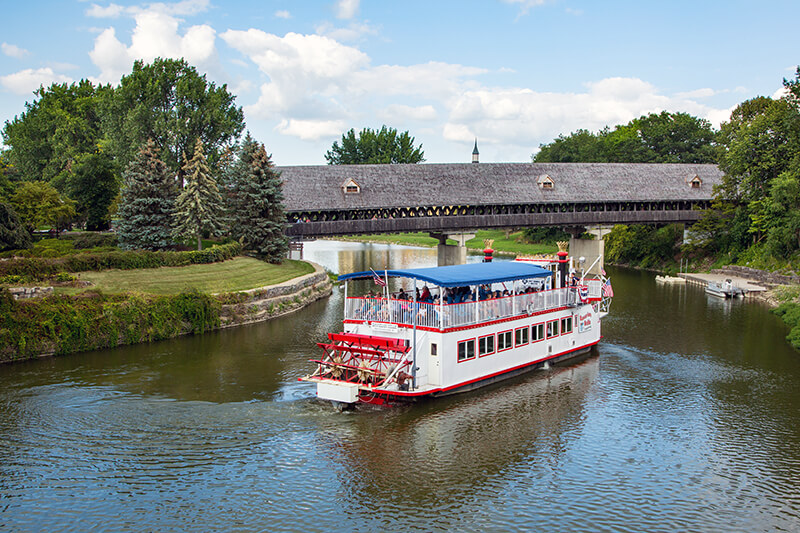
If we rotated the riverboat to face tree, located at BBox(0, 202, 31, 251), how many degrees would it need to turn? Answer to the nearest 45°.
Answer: approximately 90° to its left

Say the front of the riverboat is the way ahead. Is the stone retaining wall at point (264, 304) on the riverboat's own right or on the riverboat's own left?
on the riverboat's own left

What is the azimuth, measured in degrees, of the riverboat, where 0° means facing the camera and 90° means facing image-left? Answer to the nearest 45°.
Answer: approximately 225°

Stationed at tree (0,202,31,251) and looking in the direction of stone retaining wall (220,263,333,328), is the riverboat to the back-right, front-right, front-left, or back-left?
front-right
